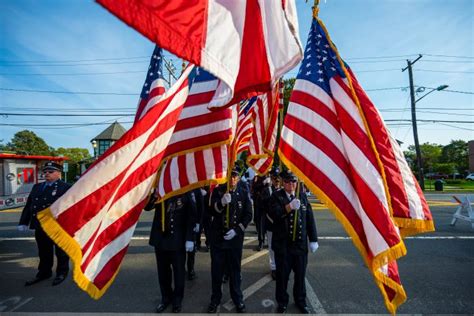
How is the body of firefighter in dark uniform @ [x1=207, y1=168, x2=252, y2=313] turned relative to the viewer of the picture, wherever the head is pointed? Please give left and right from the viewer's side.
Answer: facing the viewer

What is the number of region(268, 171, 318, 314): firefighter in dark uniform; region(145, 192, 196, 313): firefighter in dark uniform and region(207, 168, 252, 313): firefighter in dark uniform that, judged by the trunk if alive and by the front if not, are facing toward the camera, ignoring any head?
3

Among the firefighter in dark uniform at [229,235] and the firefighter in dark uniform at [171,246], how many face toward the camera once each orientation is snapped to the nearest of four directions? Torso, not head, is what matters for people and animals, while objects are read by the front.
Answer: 2

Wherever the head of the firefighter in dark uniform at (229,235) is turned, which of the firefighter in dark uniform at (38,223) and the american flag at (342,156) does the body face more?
the american flag

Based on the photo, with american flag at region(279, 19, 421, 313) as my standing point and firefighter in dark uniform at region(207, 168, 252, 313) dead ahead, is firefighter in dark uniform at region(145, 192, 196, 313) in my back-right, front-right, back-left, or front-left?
front-left

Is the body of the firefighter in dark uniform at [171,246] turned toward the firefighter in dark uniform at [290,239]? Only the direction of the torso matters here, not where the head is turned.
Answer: no

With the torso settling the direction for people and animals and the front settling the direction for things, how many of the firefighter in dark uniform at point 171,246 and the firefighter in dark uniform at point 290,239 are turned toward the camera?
2

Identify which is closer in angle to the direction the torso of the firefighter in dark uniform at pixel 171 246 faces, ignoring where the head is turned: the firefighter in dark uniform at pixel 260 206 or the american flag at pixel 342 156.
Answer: the american flag

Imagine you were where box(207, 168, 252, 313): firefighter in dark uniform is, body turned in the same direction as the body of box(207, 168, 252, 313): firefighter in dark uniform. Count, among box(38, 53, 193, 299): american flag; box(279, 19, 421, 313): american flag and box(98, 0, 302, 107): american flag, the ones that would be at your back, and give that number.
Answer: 0

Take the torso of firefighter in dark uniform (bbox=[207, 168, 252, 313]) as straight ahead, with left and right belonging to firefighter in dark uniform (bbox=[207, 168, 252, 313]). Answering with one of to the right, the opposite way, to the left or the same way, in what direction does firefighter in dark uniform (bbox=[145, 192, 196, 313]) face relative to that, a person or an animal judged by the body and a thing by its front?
the same way

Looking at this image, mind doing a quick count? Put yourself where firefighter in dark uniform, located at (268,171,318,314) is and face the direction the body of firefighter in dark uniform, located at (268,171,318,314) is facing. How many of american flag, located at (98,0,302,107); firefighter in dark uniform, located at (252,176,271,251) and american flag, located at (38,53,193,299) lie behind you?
1

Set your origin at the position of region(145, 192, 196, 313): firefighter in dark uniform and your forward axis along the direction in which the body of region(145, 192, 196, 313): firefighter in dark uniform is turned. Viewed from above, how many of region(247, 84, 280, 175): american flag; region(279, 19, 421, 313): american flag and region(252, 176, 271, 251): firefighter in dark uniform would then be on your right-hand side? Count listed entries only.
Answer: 0

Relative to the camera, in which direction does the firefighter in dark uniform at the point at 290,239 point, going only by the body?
toward the camera

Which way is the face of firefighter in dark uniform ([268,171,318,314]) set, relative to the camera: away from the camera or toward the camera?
toward the camera

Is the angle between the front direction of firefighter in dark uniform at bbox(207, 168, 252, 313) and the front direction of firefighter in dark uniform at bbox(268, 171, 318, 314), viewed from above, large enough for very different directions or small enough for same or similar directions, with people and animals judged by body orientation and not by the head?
same or similar directions

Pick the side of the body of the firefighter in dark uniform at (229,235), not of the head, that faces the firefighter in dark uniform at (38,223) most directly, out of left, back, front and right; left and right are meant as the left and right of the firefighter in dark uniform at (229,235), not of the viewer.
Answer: right
